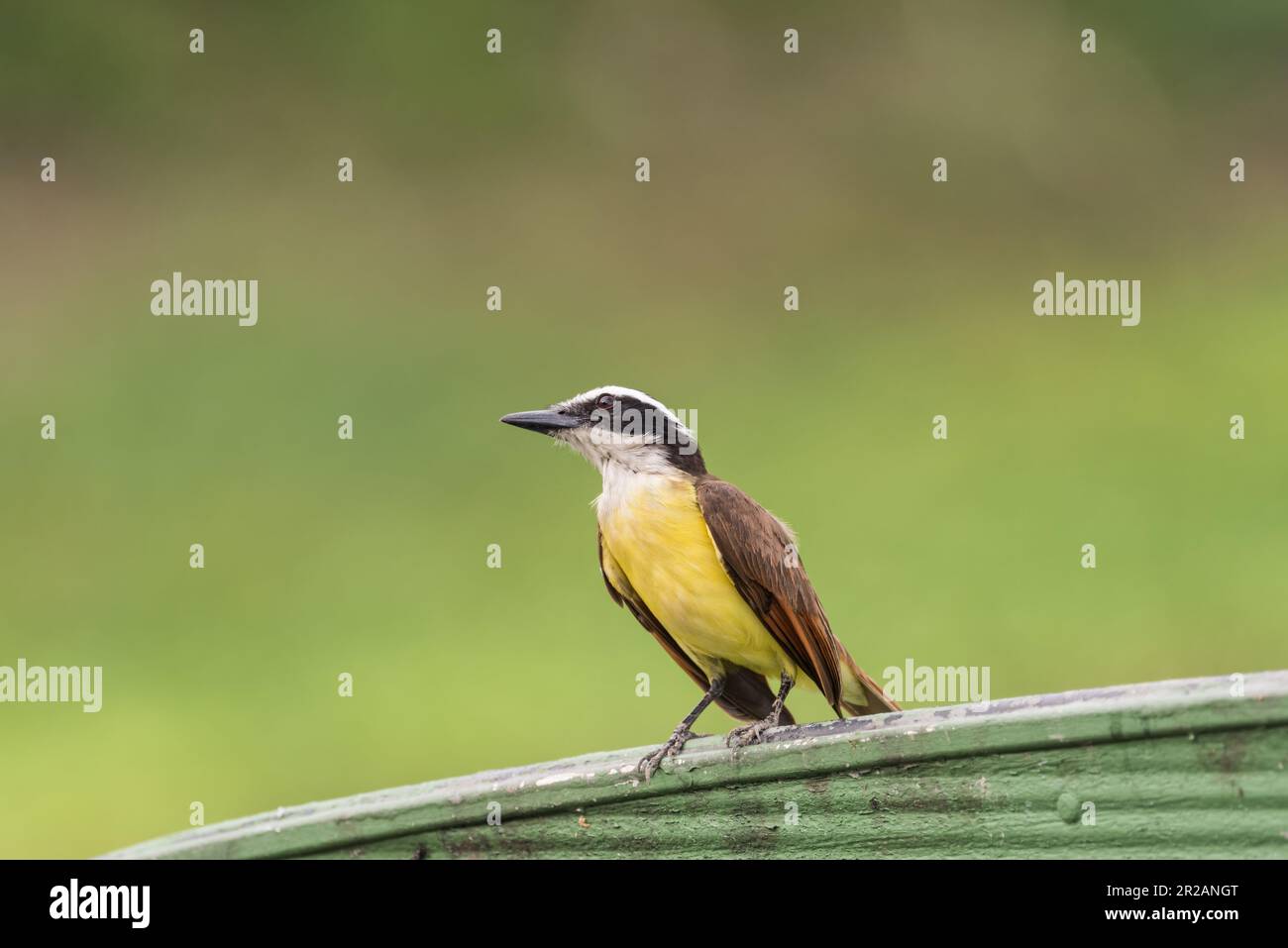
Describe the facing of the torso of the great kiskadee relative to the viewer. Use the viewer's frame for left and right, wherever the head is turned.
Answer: facing the viewer and to the left of the viewer
